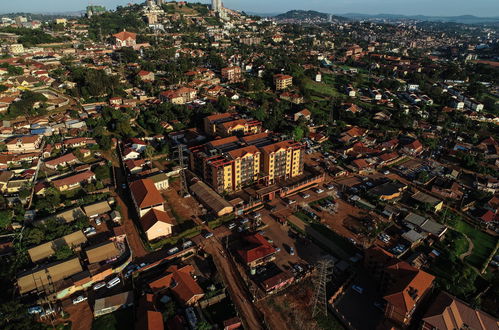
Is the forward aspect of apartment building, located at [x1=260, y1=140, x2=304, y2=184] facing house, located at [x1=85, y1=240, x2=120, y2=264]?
no

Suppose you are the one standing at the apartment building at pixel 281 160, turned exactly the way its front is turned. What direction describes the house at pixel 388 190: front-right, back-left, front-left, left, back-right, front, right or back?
front-left

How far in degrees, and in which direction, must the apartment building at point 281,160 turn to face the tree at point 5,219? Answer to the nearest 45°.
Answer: approximately 90° to its right

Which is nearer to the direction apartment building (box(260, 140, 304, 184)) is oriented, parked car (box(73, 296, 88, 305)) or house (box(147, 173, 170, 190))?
the parked car

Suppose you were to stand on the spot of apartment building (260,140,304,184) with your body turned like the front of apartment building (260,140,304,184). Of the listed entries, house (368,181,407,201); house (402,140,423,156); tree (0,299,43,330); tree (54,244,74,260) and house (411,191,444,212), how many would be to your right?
2

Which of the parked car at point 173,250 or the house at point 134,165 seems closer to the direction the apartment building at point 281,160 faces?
the parked car

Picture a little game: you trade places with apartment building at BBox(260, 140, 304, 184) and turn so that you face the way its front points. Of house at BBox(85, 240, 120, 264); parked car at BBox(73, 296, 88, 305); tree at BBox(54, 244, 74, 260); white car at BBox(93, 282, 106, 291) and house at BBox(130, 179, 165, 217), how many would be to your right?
5

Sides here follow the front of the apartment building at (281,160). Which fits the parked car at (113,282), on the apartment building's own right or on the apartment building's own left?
on the apartment building's own right

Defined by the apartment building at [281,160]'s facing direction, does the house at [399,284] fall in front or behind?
in front

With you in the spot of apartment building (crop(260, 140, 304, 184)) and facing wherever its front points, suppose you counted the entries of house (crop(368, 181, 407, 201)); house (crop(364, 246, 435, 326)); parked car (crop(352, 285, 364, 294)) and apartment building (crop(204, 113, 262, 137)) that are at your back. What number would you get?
1

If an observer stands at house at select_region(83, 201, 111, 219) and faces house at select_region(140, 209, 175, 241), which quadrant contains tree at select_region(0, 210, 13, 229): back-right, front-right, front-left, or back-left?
back-right

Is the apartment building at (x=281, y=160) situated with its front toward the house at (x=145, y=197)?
no

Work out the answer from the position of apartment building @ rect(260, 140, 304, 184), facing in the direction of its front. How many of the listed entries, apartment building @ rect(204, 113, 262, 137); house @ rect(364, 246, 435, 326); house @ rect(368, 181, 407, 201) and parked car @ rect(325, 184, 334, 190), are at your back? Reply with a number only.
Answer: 1

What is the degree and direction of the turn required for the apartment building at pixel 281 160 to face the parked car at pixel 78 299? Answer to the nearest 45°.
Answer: approximately 90° to its right

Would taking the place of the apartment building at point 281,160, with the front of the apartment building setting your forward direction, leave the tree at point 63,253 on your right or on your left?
on your right

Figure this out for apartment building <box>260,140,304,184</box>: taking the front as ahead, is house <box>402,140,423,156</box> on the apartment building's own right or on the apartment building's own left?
on the apartment building's own left

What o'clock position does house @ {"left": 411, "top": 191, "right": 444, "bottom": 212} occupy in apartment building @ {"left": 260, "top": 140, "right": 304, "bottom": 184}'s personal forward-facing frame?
The house is roughly at 11 o'clock from the apartment building.

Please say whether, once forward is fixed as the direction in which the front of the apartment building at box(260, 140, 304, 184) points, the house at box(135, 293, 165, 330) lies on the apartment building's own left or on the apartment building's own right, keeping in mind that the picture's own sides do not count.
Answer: on the apartment building's own right

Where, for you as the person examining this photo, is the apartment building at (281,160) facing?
facing the viewer and to the right of the viewer

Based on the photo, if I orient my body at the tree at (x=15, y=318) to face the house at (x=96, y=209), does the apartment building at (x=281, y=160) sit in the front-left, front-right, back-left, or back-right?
front-right

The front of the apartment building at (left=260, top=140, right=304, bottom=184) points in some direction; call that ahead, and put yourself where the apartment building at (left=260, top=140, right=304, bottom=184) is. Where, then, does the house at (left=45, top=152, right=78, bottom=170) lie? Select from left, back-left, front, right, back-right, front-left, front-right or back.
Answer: back-right

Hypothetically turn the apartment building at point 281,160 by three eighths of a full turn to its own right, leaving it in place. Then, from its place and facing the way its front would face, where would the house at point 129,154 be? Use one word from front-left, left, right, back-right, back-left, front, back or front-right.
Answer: front
